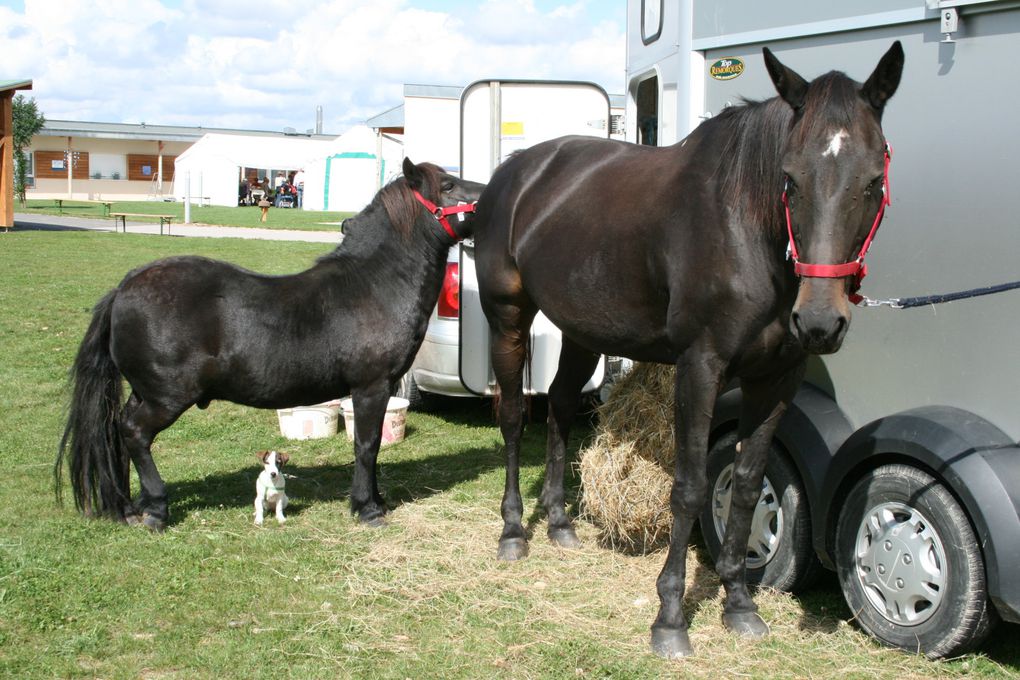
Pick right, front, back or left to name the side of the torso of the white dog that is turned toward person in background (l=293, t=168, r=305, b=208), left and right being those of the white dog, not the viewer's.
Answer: back

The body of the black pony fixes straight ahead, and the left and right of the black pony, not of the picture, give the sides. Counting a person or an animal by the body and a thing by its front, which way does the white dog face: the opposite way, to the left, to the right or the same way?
to the right

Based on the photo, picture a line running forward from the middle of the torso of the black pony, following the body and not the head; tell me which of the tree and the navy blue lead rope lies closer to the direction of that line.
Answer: the navy blue lead rope

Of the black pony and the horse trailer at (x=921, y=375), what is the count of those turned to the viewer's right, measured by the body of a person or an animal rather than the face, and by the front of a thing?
1

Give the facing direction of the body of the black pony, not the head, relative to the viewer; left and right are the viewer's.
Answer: facing to the right of the viewer

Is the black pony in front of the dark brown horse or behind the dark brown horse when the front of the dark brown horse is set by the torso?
behind

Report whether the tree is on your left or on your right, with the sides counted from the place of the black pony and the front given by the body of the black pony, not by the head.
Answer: on your left

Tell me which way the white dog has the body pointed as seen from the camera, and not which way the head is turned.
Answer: toward the camera

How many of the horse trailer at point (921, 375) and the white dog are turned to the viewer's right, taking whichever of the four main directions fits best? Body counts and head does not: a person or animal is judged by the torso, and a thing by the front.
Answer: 0

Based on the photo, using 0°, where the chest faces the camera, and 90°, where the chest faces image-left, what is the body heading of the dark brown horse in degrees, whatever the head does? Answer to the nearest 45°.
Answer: approximately 315°

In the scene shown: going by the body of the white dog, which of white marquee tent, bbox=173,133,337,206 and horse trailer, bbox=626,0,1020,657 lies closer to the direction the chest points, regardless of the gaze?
the horse trailer

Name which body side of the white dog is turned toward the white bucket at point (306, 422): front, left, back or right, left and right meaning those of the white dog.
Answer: back
